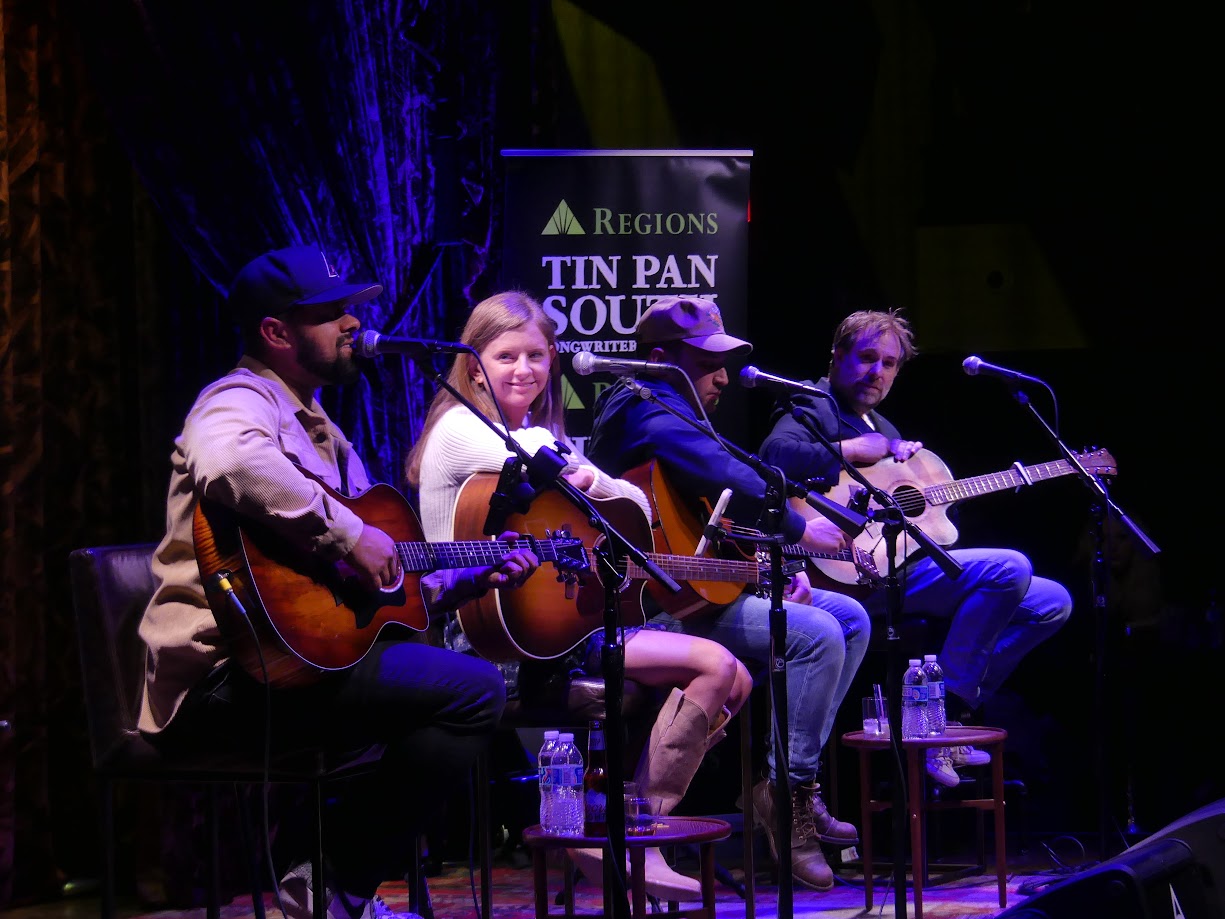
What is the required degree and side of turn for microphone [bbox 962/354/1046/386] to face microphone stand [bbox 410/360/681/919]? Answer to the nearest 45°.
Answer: approximately 45° to its left

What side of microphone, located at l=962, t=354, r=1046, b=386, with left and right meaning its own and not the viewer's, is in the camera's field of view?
left

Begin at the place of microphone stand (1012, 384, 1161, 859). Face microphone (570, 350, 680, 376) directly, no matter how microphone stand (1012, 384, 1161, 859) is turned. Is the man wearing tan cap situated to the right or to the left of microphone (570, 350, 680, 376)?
right

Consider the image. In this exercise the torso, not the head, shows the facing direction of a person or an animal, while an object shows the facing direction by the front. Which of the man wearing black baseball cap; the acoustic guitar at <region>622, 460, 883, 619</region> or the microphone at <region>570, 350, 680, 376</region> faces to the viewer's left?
the microphone

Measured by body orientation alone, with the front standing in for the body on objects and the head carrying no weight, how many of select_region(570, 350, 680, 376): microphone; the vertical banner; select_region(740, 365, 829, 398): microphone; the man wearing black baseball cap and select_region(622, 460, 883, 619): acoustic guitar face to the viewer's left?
2

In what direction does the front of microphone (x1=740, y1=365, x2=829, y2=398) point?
to the viewer's left

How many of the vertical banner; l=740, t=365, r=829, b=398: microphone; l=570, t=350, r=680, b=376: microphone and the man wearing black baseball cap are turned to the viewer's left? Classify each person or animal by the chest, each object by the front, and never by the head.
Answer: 2

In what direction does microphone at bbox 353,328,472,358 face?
to the viewer's left

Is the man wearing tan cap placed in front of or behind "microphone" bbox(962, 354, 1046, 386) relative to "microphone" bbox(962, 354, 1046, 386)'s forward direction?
in front

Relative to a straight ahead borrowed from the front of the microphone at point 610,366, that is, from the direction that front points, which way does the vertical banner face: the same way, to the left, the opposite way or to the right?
to the left

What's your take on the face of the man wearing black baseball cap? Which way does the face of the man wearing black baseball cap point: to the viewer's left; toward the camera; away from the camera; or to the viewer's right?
to the viewer's right

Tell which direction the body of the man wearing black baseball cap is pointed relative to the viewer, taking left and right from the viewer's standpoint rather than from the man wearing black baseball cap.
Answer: facing to the right of the viewer

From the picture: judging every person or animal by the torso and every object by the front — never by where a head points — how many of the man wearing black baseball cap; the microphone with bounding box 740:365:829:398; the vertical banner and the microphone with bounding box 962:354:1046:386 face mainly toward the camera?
1

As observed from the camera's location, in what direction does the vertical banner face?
facing the viewer
